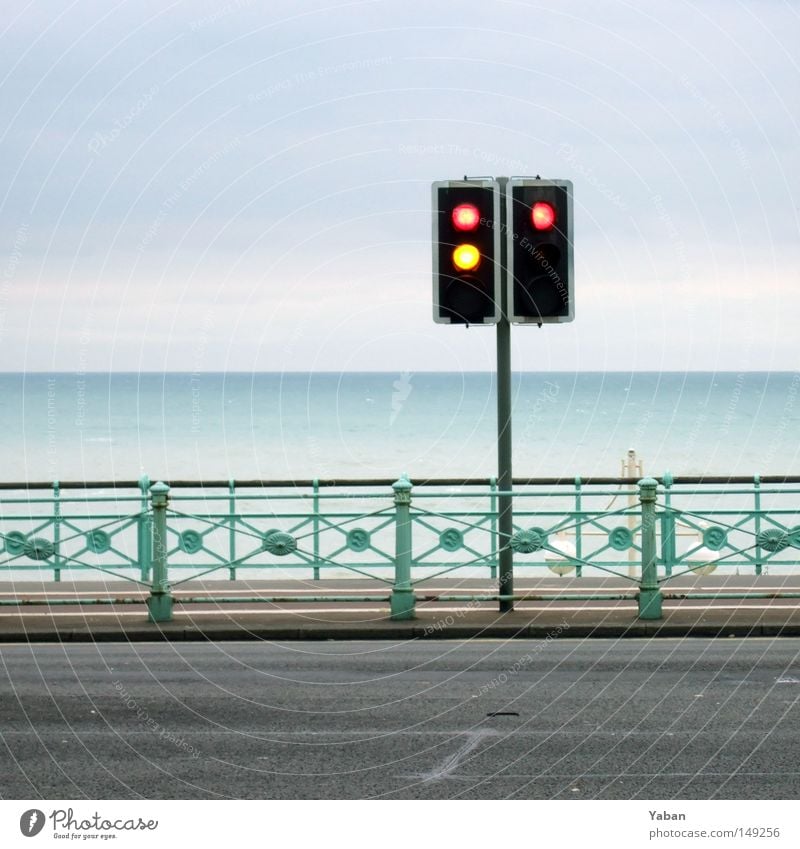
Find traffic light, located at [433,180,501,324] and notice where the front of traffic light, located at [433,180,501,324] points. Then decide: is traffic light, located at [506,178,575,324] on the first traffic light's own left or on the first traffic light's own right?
on the first traffic light's own left

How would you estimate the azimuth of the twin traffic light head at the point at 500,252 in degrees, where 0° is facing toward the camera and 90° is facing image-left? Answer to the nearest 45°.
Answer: approximately 0°

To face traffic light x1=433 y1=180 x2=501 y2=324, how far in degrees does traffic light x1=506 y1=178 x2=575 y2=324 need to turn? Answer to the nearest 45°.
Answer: approximately 90° to its right

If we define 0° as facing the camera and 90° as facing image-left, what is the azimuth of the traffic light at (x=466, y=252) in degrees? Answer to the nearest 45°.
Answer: approximately 0°

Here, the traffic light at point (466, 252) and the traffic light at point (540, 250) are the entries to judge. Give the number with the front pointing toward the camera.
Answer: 2
